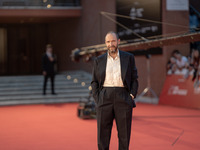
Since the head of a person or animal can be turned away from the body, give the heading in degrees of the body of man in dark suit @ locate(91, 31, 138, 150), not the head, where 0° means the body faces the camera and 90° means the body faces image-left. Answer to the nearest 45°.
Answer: approximately 0°

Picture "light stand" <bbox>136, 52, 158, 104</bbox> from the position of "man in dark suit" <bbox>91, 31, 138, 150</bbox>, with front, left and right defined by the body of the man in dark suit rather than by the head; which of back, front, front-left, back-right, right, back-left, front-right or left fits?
back
